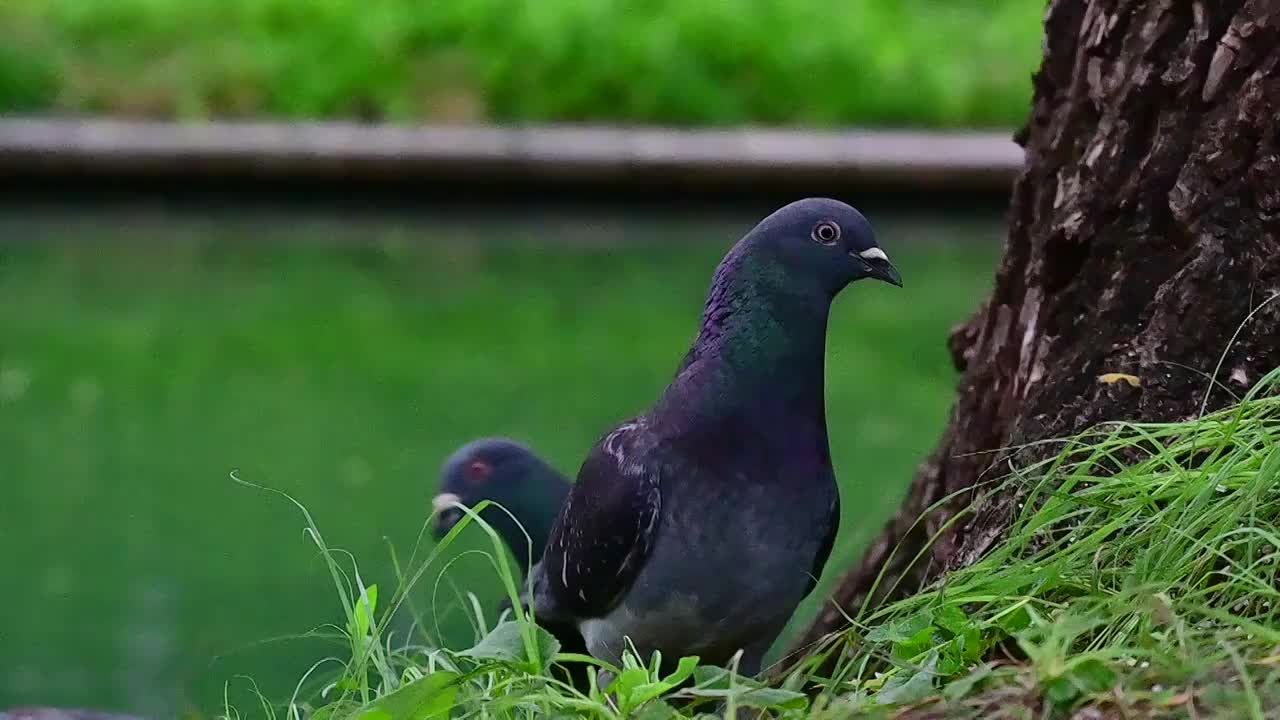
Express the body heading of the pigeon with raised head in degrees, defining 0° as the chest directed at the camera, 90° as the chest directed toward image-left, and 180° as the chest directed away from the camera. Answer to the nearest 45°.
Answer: approximately 315°

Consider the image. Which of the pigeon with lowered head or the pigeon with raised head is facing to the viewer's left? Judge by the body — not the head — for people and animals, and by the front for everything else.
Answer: the pigeon with lowered head

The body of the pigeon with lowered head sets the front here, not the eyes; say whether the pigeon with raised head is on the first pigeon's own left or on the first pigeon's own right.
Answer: on the first pigeon's own left

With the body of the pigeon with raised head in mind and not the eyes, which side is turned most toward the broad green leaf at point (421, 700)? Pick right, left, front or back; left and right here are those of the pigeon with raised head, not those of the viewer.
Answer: right

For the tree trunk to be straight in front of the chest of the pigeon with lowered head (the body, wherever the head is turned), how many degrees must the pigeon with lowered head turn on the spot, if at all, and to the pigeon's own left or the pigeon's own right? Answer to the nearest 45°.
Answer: approximately 135° to the pigeon's own left

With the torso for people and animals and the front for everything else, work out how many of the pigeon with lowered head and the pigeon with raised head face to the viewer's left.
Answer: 1

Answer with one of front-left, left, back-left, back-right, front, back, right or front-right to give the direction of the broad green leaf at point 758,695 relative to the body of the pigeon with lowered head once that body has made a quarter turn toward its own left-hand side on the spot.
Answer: front

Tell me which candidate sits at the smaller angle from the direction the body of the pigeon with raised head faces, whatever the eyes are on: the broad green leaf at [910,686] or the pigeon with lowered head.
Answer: the broad green leaf

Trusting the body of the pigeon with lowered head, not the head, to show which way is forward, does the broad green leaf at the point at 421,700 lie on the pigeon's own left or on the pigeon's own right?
on the pigeon's own left

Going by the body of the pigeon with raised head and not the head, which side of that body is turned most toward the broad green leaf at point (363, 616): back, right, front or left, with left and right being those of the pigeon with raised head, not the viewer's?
right

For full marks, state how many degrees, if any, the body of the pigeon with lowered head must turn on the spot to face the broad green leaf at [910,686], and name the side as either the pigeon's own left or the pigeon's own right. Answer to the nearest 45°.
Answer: approximately 90° to the pigeon's own left

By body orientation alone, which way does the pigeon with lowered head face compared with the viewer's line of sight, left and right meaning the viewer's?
facing to the left of the viewer

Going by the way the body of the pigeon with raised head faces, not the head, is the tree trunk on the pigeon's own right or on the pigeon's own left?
on the pigeon's own left

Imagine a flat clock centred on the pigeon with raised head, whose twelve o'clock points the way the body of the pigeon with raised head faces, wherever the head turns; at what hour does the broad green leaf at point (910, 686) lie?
The broad green leaf is roughly at 1 o'clock from the pigeon with raised head.
